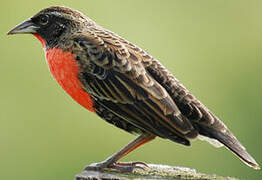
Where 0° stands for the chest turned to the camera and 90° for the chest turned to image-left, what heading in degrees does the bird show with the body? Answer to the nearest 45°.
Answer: approximately 90°
